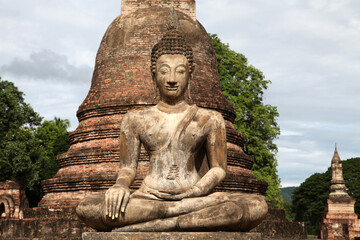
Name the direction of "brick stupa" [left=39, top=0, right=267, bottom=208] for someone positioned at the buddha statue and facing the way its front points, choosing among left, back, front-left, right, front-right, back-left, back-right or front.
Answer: back

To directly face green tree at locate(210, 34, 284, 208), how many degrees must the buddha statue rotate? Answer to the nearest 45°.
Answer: approximately 180°

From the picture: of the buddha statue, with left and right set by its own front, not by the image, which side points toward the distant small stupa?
back

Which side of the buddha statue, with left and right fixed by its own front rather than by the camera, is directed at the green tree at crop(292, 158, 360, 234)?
back

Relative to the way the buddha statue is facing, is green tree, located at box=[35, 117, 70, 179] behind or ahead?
behind

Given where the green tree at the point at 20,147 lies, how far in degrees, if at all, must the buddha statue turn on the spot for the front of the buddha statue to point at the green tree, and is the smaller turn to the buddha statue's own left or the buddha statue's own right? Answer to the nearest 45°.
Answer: approximately 180°

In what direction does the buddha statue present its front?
toward the camera

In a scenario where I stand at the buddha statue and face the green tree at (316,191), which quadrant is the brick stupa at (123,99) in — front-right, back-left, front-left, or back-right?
front-left
